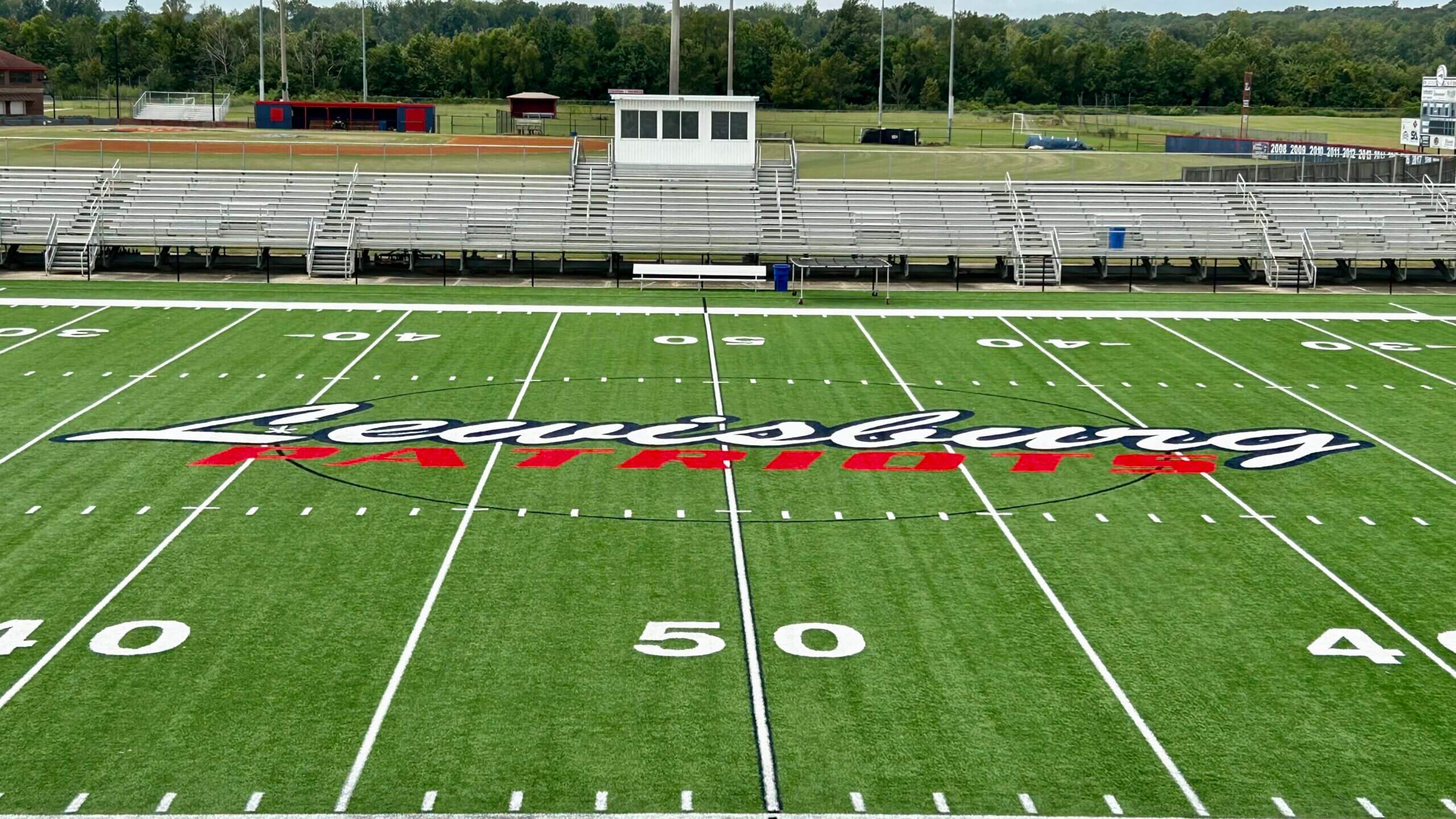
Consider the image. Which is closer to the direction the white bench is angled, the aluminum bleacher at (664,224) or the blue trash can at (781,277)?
the blue trash can

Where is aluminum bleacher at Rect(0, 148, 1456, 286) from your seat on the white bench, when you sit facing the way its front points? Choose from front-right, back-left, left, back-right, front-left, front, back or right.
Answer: back

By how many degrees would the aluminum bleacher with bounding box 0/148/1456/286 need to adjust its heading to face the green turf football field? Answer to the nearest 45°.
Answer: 0° — it already faces it

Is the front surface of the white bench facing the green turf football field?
yes

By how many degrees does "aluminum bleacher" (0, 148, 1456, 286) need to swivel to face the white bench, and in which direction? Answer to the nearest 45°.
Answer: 0° — it already faces it

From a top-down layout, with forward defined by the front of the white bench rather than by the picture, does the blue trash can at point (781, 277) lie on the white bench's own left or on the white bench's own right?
on the white bench's own left

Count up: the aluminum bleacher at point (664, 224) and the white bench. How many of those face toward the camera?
2

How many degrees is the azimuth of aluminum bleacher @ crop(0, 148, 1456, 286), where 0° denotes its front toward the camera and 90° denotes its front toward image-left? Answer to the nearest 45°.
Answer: approximately 0°
